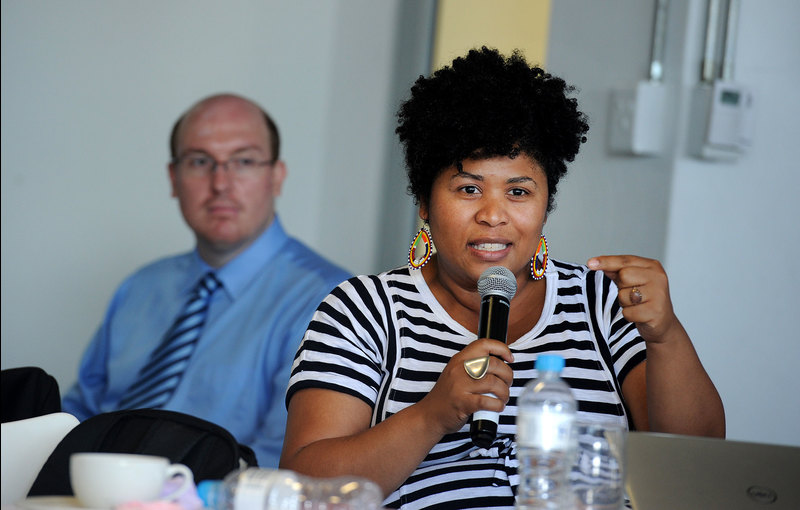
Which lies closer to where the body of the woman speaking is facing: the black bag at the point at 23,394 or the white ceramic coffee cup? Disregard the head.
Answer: the white ceramic coffee cup

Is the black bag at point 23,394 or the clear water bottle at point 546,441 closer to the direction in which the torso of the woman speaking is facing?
the clear water bottle

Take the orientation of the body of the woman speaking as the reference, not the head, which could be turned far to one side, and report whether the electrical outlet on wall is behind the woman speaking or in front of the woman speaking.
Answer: behind

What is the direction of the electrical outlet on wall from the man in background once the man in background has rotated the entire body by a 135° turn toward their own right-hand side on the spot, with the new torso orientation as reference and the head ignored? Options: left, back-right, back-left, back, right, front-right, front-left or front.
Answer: back-right

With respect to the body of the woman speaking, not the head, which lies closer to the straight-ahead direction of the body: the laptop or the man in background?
the laptop

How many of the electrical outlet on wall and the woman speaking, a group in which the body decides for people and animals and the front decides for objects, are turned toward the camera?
2

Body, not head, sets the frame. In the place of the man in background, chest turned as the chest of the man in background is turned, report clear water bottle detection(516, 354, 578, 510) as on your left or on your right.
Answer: on your left

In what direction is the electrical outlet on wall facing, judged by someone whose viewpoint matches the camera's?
facing the viewer

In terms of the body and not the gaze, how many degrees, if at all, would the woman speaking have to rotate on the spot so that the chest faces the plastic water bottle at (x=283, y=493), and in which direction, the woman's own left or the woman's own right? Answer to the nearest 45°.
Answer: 0° — they already face it

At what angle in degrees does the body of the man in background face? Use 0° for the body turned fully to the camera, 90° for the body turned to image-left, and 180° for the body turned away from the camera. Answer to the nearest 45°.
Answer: approximately 45°

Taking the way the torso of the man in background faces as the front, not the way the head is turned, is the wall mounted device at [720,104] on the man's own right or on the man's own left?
on the man's own left

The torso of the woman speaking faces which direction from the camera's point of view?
toward the camera

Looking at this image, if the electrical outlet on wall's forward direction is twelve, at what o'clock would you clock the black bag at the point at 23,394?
The black bag is roughly at 1 o'clock from the electrical outlet on wall.

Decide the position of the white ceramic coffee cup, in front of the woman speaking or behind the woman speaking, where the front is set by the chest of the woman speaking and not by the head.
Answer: in front
